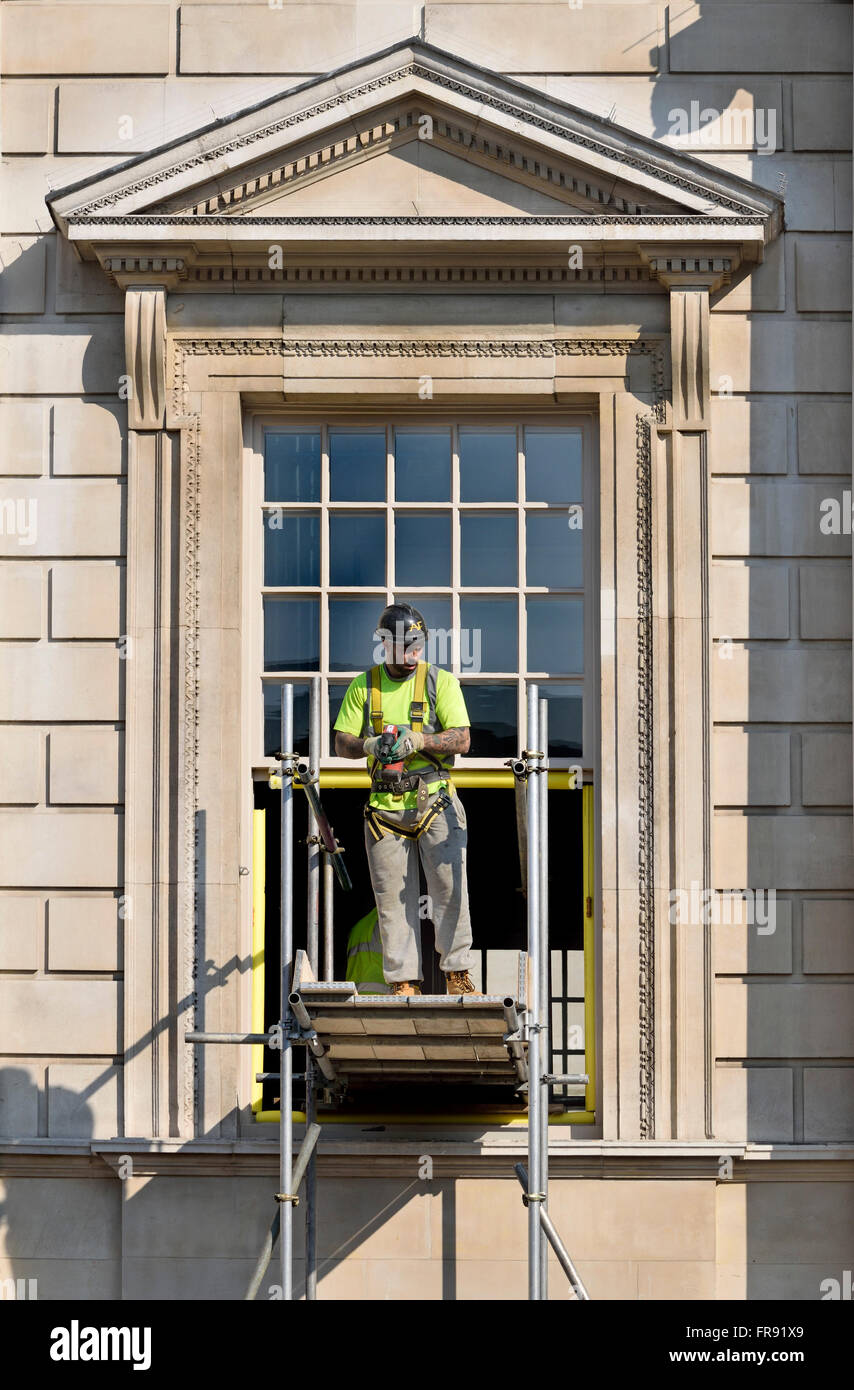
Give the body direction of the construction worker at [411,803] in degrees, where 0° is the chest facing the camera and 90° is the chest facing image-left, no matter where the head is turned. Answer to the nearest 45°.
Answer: approximately 0°

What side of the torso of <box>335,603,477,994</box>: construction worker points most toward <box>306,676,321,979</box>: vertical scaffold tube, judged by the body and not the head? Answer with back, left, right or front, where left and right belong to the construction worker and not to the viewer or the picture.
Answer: right
